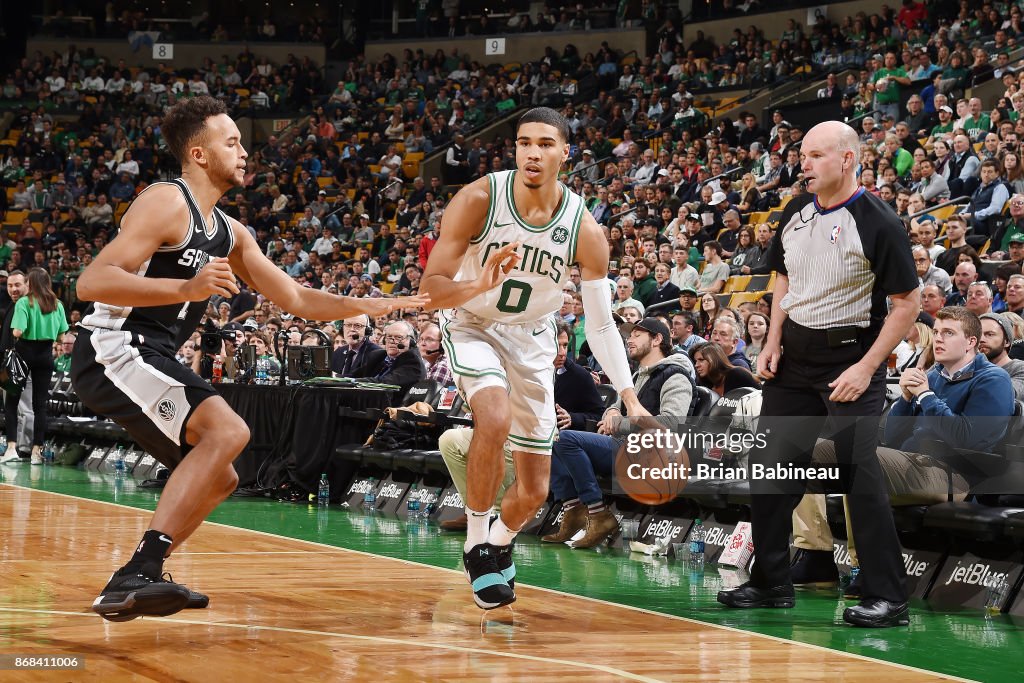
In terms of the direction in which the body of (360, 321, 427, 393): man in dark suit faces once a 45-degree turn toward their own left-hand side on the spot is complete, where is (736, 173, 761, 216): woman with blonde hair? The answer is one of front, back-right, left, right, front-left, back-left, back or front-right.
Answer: back-left

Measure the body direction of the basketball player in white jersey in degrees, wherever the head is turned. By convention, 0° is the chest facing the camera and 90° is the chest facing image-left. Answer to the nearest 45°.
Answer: approximately 0°

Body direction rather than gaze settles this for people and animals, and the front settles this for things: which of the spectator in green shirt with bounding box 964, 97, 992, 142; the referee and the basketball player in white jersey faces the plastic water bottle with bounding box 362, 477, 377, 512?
the spectator in green shirt

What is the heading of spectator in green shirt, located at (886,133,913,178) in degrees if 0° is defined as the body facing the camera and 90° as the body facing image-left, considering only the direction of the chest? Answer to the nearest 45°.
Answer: approximately 45°

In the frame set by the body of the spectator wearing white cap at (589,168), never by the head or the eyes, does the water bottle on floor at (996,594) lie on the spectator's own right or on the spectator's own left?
on the spectator's own left

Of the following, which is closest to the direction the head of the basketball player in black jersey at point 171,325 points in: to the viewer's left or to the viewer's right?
to the viewer's right

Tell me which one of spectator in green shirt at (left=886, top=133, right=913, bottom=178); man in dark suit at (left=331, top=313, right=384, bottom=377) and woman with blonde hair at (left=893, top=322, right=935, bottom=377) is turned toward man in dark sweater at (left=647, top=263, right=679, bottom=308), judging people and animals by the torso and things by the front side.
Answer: the spectator in green shirt
